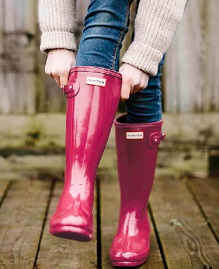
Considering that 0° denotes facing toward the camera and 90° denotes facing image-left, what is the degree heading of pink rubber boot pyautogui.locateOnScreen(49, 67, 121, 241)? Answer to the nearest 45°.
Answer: approximately 0°

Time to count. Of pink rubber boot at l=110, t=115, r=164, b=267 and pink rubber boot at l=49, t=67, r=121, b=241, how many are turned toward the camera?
2
